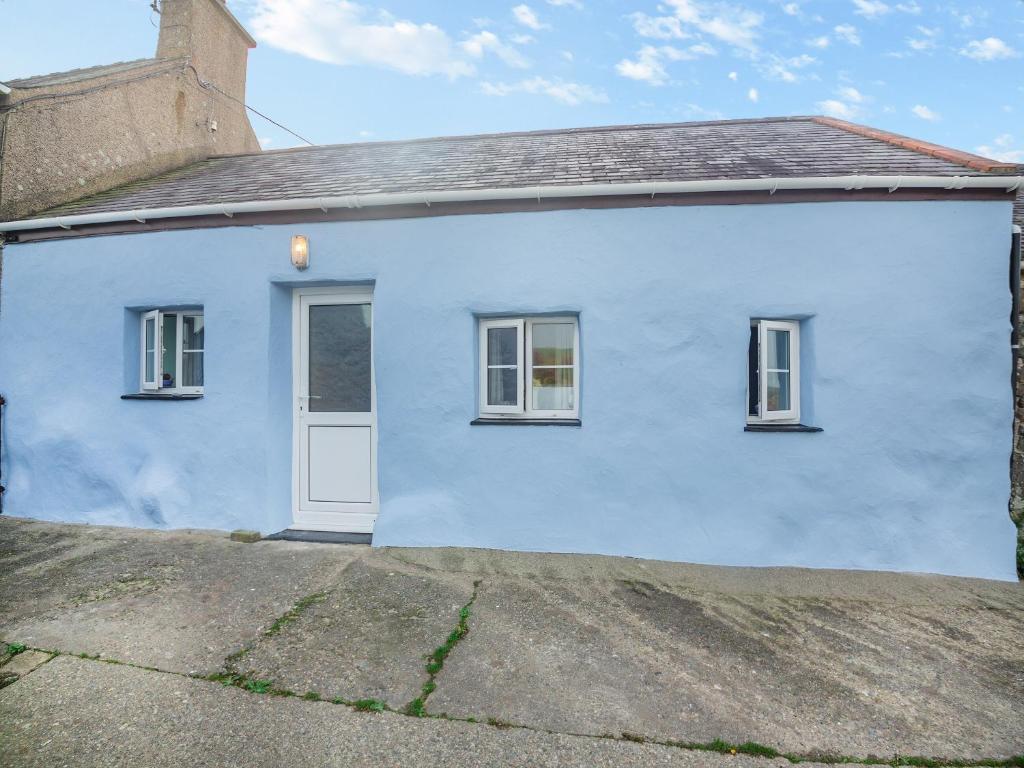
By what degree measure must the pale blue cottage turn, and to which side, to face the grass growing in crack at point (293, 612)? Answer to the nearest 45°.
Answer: approximately 45° to its right

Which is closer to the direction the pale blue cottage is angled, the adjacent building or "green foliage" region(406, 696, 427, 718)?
the green foliage

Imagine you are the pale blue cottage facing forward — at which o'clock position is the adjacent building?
The adjacent building is roughly at 4 o'clock from the pale blue cottage.

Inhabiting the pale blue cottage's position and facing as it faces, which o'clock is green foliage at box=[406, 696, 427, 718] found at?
The green foliage is roughly at 1 o'clock from the pale blue cottage.

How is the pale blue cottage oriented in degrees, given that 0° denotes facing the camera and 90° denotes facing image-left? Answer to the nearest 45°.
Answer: approximately 0°
